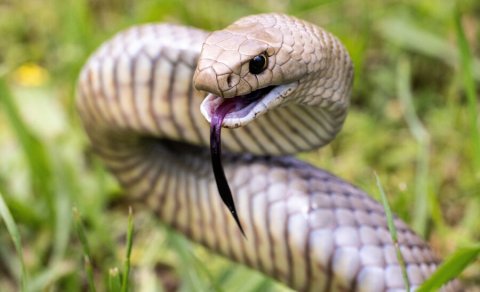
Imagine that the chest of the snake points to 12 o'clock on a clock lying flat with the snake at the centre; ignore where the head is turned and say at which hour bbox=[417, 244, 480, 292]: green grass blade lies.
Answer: The green grass blade is roughly at 9 o'clock from the snake.

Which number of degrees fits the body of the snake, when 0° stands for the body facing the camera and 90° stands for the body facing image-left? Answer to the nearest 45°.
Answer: approximately 45°

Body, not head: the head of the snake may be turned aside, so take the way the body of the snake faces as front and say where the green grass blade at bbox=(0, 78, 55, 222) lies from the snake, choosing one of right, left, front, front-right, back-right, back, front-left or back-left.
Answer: right

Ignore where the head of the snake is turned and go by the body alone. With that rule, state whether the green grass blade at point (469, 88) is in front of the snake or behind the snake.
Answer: behind
